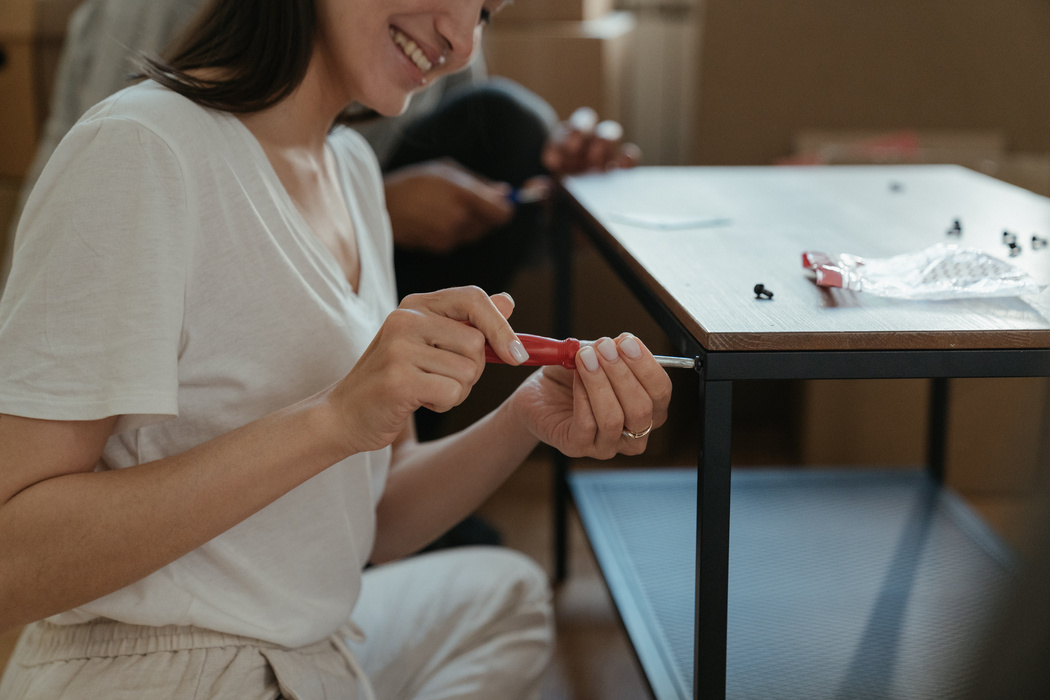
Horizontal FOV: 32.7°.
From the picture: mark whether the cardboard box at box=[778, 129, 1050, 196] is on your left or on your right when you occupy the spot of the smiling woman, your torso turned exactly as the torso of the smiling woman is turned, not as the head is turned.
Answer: on your left

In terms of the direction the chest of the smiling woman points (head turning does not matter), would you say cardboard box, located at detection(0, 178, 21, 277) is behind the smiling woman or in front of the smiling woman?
behind

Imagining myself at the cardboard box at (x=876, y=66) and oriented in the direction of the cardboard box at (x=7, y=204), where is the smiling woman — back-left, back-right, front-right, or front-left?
front-left

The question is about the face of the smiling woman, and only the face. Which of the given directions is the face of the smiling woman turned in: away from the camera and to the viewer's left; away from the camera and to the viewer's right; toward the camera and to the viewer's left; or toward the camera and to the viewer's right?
toward the camera and to the viewer's right

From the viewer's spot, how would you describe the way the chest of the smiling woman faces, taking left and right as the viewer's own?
facing the viewer and to the right of the viewer

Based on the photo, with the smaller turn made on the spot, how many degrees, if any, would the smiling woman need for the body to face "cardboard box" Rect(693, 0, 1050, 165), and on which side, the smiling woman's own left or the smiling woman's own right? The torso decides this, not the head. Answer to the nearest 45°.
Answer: approximately 90° to the smiling woman's own left
